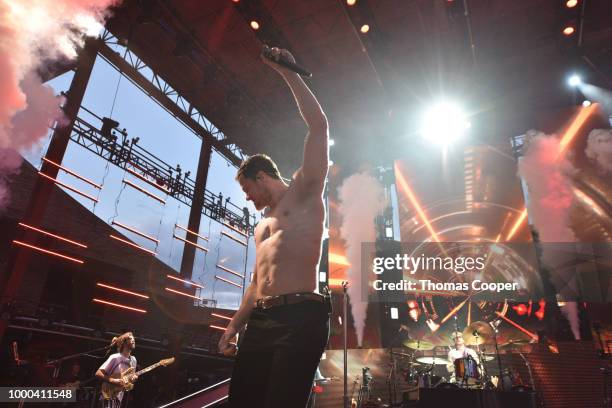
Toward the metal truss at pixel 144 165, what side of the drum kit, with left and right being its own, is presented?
right

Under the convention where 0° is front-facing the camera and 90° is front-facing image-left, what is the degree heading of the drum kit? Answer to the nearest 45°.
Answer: approximately 0°

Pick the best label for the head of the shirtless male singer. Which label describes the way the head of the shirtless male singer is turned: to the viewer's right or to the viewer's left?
to the viewer's left

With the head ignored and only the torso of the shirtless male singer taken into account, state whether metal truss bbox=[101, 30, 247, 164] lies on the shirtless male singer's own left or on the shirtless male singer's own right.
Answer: on the shirtless male singer's own right

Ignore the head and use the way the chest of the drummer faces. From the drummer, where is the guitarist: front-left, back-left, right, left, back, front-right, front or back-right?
front-right

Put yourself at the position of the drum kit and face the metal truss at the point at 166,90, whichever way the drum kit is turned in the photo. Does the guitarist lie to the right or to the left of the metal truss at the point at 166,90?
left

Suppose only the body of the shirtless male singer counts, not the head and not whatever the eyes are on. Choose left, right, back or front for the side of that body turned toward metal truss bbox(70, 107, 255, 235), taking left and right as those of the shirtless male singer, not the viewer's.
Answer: right
